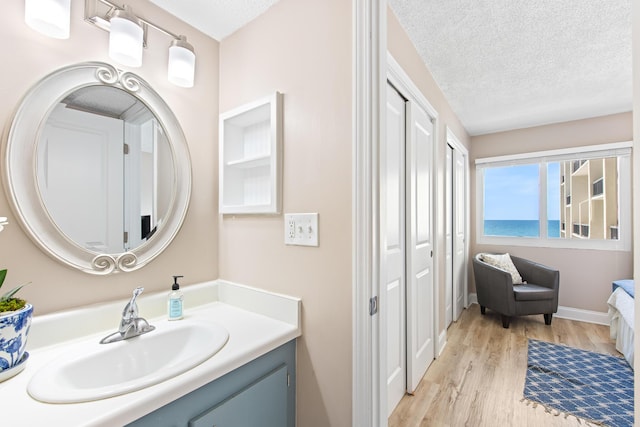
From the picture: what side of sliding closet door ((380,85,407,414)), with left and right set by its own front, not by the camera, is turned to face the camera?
right

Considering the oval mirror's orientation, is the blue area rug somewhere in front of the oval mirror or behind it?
in front

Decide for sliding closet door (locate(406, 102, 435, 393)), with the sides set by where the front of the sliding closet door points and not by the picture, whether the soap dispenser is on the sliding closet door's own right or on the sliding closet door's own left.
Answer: on the sliding closet door's own right

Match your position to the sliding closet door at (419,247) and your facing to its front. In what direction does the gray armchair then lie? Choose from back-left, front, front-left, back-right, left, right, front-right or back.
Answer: front-left

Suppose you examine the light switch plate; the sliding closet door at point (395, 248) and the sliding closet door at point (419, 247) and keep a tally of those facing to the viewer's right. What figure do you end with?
2

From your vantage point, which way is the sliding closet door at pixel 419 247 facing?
to the viewer's right

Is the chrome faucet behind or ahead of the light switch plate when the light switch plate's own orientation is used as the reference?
ahead

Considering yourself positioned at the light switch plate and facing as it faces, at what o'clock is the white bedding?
The white bedding is roughly at 7 o'clock from the light switch plate.
